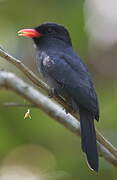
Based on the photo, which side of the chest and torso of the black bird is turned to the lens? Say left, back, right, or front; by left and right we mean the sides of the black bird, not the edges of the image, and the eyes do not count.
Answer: left
